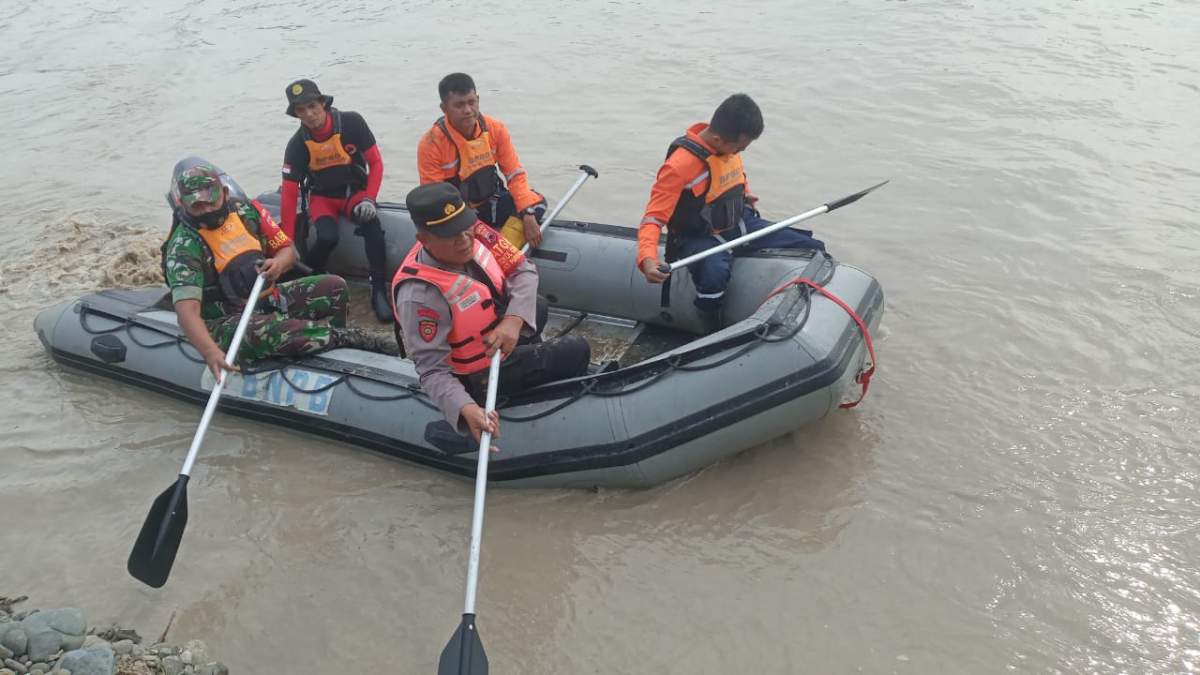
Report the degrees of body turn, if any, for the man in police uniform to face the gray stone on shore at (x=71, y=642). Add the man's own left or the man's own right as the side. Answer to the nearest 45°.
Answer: approximately 90° to the man's own right

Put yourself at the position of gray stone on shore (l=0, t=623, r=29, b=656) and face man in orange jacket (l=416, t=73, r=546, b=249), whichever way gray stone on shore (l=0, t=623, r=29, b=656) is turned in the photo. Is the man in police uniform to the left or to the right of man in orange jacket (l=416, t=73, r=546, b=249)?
right

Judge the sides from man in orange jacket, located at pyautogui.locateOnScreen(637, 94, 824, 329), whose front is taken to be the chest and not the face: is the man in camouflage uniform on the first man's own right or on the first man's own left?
on the first man's own right

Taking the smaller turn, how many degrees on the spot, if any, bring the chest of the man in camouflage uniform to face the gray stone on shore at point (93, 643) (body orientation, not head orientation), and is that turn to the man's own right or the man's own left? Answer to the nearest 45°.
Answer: approximately 45° to the man's own right

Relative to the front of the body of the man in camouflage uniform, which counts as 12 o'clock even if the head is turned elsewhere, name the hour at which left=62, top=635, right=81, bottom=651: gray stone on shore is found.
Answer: The gray stone on shore is roughly at 2 o'clock from the man in camouflage uniform.

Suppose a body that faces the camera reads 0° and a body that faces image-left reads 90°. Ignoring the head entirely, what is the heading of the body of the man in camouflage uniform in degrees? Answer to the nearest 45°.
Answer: approximately 315°

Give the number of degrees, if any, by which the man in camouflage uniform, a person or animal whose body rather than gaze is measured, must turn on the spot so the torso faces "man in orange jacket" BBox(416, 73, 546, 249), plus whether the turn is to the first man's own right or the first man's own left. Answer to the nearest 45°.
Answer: approximately 90° to the first man's own left

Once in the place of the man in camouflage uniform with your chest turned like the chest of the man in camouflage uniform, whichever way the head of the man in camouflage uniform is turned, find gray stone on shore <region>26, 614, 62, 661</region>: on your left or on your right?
on your right

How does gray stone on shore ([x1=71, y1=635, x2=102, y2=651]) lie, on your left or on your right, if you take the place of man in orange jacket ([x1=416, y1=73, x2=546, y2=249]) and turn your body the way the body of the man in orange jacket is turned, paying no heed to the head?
on your right

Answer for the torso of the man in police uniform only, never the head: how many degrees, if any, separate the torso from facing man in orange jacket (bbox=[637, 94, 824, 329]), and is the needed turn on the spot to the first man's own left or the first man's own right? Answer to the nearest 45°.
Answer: approximately 90° to the first man's own left
